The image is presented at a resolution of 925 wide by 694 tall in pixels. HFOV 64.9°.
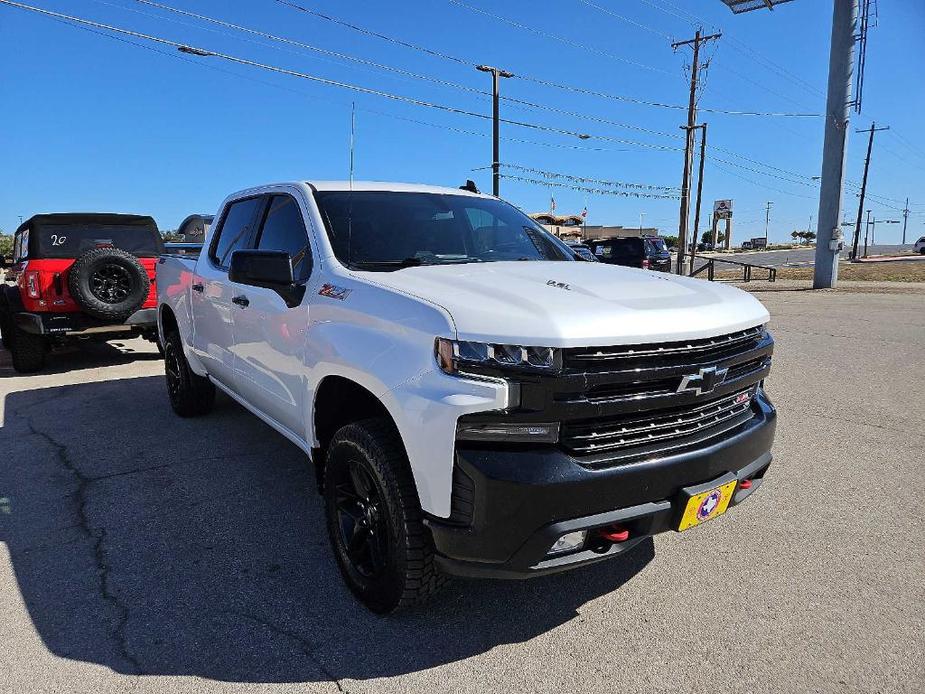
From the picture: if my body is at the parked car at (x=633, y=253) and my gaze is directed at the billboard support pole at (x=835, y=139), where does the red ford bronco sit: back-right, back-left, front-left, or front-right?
front-right

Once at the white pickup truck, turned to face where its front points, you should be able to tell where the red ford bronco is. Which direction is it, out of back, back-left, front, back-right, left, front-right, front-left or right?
back

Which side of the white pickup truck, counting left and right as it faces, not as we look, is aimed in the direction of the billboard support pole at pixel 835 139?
left

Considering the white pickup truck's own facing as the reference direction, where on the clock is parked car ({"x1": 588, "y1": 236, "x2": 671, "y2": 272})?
The parked car is roughly at 8 o'clock from the white pickup truck.

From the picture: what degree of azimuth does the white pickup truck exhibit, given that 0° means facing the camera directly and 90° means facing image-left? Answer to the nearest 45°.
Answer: approximately 315°
